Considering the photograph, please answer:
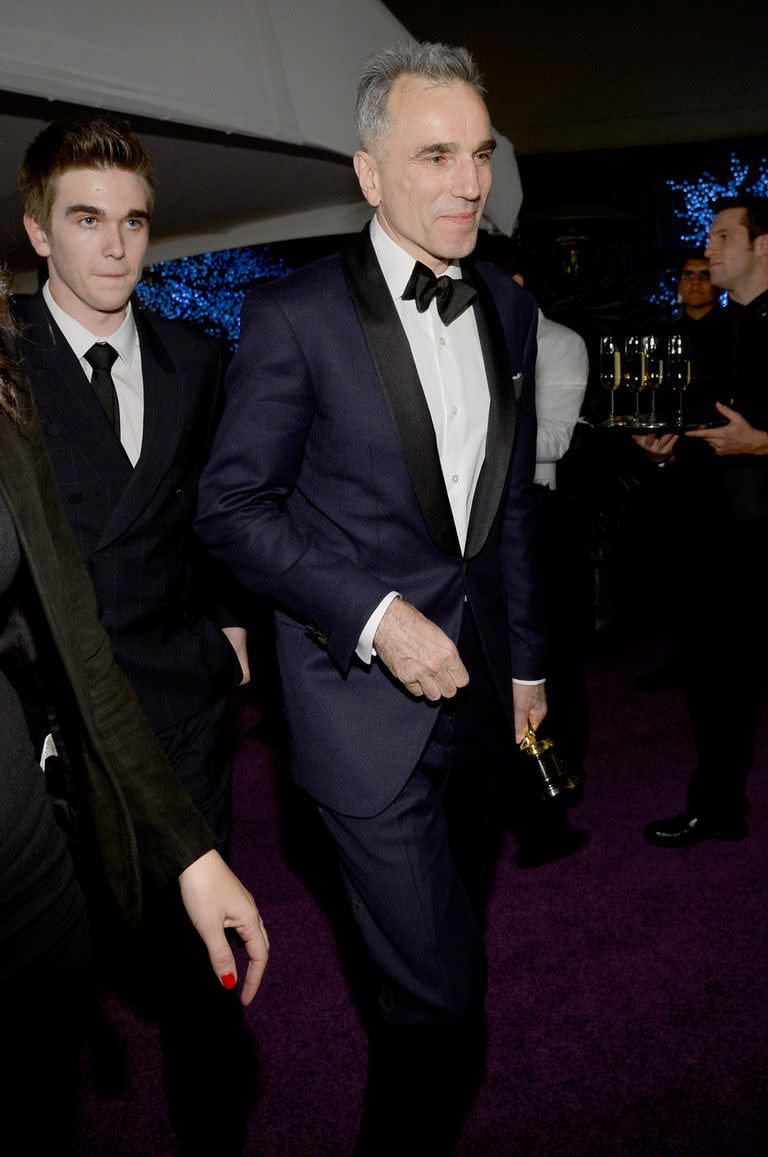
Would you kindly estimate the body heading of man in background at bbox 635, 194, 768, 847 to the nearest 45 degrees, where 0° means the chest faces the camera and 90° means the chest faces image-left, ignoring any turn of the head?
approximately 90°

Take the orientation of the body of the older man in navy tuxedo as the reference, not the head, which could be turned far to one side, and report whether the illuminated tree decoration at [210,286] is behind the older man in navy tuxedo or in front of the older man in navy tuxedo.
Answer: behind

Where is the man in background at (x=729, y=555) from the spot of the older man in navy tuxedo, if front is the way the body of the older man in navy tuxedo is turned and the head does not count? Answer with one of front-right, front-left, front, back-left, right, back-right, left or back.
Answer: left

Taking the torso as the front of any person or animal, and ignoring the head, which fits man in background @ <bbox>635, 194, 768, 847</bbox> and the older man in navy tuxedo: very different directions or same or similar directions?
very different directions

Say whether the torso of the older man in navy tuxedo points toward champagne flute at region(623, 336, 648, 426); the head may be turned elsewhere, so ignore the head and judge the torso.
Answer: no

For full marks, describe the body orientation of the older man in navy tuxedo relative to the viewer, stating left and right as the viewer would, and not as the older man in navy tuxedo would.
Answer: facing the viewer and to the right of the viewer

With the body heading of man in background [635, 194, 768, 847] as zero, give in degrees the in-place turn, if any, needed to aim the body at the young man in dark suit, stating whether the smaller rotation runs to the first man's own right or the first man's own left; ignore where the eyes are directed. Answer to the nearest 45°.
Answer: approximately 45° to the first man's own left

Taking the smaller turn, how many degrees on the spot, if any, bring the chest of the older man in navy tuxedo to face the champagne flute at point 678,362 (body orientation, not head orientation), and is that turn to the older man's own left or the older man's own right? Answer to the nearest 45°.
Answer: approximately 90° to the older man's own left

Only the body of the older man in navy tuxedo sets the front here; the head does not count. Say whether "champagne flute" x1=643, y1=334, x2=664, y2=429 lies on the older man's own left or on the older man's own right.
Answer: on the older man's own left

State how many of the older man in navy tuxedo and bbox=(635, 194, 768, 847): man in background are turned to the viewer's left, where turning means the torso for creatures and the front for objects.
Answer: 1

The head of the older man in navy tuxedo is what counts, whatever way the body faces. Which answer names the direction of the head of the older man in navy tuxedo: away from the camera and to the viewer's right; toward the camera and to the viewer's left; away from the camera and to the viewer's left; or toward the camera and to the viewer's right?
toward the camera and to the viewer's right
